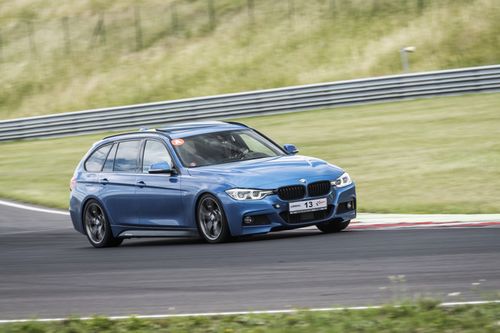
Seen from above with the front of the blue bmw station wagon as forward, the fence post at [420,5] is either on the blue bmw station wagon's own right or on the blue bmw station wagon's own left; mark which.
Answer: on the blue bmw station wagon's own left

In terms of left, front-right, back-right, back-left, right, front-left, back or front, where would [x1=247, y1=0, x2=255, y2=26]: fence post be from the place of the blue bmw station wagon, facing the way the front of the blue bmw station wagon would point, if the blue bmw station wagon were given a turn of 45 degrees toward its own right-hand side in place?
back

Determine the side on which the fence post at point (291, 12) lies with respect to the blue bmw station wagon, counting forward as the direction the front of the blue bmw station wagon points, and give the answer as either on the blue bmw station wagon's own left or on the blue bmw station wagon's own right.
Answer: on the blue bmw station wagon's own left

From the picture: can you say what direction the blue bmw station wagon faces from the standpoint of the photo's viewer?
facing the viewer and to the right of the viewer

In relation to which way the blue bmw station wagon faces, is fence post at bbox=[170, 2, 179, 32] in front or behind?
behind

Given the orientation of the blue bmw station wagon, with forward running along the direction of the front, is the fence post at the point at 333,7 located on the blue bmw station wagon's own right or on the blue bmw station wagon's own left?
on the blue bmw station wagon's own left

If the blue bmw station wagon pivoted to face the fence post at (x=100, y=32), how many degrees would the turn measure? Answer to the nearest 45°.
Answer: approximately 135° to its left

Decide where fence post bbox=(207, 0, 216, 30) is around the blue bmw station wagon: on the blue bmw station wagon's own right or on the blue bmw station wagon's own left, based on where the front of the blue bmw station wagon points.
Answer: on the blue bmw station wagon's own left
